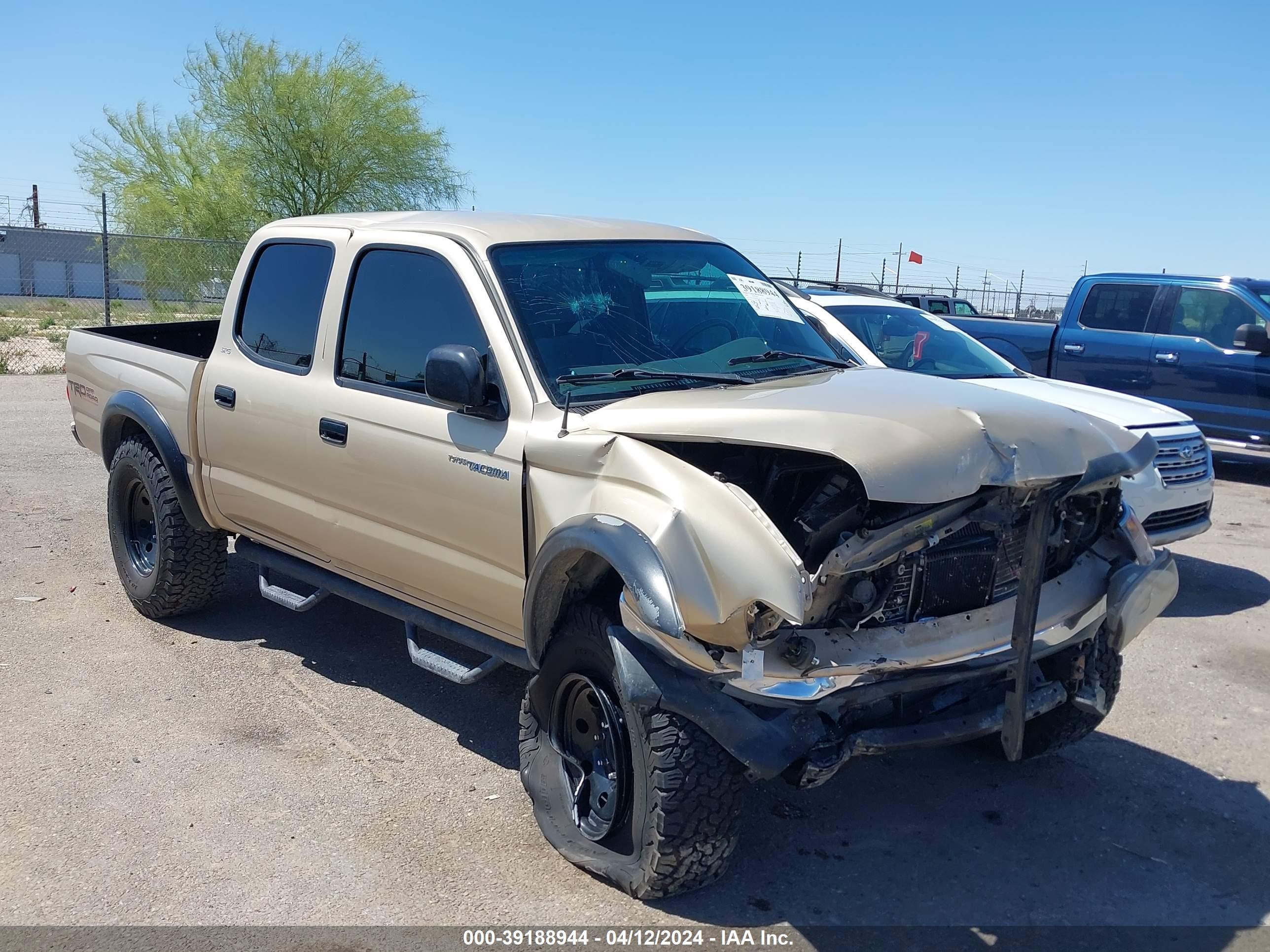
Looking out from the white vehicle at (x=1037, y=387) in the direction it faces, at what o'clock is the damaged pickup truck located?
The damaged pickup truck is roughly at 2 o'clock from the white vehicle.

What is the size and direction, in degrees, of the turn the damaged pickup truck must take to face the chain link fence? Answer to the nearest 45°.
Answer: approximately 180°

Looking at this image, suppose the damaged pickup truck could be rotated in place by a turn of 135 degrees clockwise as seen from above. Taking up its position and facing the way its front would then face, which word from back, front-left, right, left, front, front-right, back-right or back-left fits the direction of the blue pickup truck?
back-right

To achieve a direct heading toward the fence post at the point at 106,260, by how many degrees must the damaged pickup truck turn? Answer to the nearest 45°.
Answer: approximately 180°

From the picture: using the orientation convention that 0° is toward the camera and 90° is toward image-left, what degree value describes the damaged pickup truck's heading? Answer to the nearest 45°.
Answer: approximately 315°

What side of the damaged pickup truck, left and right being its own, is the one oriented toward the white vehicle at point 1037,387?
left

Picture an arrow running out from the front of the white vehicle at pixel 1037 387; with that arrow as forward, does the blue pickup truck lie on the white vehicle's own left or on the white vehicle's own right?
on the white vehicle's own left
